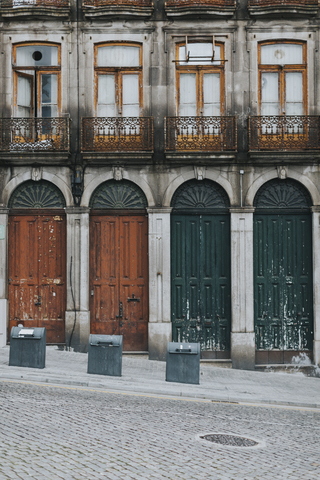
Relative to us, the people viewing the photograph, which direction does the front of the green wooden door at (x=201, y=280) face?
facing the viewer

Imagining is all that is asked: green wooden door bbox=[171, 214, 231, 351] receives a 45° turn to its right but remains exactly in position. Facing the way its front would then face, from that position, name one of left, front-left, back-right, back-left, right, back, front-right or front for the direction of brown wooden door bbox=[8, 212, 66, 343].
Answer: front-right

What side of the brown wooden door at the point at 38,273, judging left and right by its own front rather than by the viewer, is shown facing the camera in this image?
front

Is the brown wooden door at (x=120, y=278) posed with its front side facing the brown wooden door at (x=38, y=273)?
no

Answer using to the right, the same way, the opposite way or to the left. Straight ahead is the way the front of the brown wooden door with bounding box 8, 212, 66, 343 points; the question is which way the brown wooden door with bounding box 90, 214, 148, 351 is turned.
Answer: the same way

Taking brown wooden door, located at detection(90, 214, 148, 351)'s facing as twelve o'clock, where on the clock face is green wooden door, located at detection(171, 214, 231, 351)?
The green wooden door is roughly at 9 o'clock from the brown wooden door.

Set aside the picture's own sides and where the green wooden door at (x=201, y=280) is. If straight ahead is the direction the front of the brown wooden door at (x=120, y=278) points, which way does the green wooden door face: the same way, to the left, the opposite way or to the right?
the same way

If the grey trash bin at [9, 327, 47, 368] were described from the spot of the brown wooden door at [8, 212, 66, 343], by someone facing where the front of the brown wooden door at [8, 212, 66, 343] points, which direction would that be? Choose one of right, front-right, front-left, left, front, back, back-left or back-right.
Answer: front

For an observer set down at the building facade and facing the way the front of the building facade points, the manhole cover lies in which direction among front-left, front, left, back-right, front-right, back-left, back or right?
front

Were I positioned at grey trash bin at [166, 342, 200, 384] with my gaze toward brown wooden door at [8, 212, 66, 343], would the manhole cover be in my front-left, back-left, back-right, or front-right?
back-left

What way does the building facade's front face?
toward the camera

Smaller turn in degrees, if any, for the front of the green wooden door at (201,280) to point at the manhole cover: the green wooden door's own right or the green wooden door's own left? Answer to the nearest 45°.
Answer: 0° — it already faces it

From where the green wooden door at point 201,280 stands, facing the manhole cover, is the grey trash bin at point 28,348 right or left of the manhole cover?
right
